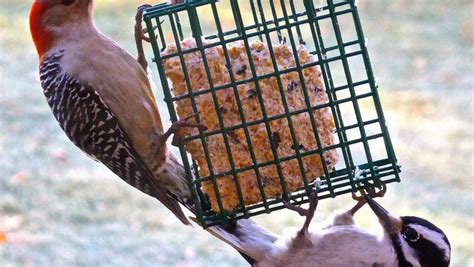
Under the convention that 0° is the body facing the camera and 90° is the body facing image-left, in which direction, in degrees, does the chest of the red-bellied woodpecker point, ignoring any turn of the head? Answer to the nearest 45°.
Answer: approximately 270°
